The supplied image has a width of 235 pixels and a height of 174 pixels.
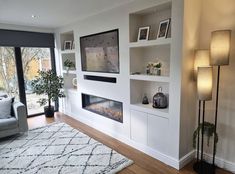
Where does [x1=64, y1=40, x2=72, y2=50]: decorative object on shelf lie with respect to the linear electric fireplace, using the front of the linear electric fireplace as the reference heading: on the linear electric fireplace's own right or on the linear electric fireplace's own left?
on the linear electric fireplace's own right

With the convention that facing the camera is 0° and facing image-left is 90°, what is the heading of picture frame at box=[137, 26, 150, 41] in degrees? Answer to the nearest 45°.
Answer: approximately 45°

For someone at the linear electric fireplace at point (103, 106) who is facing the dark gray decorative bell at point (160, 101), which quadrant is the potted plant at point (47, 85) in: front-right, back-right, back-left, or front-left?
back-right

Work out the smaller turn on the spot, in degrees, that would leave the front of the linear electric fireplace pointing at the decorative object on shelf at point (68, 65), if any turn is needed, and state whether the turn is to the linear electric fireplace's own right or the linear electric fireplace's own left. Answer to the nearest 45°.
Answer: approximately 90° to the linear electric fireplace's own right

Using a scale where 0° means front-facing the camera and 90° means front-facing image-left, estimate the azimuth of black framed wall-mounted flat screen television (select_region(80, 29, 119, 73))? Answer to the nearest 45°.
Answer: approximately 45°

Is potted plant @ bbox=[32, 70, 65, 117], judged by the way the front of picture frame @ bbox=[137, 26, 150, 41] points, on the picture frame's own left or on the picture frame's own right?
on the picture frame's own right

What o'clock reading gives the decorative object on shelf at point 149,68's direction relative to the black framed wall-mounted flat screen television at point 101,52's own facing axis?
The decorative object on shelf is roughly at 9 o'clock from the black framed wall-mounted flat screen television.
